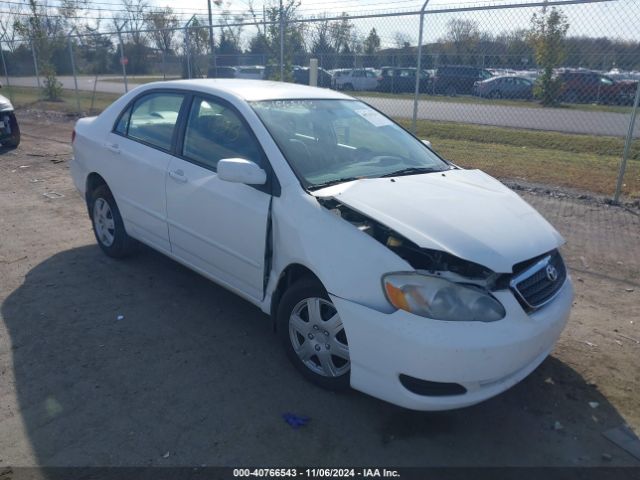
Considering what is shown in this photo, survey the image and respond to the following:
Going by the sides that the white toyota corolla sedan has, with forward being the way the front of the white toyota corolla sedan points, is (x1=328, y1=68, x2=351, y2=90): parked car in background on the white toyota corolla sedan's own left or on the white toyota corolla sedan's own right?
on the white toyota corolla sedan's own left

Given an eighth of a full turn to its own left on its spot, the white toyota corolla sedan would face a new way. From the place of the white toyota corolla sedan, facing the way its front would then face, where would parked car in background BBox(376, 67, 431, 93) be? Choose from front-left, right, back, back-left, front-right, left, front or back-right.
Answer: left

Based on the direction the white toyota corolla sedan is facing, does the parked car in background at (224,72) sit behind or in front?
behind

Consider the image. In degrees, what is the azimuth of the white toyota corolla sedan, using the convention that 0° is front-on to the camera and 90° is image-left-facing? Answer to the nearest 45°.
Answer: approximately 315°

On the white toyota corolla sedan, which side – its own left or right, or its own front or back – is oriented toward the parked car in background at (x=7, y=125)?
back

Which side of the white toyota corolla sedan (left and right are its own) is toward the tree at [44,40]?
back
